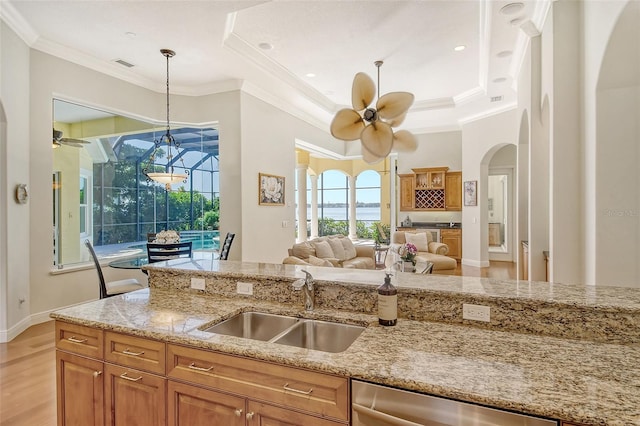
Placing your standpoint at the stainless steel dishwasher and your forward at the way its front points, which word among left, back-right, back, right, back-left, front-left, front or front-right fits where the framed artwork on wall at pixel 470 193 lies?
back-right

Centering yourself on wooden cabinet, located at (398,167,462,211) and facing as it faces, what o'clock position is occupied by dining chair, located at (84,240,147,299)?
The dining chair is roughly at 1 o'clock from the wooden cabinet.

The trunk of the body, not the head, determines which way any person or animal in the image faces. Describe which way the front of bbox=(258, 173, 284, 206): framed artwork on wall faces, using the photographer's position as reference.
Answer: facing the viewer and to the right of the viewer

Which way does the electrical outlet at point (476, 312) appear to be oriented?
toward the camera

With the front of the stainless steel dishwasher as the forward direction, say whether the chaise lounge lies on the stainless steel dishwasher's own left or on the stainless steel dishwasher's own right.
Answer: on the stainless steel dishwasher's own right

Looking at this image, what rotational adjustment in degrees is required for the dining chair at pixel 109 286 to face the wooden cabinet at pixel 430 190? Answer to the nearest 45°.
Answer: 0° — it already faces it

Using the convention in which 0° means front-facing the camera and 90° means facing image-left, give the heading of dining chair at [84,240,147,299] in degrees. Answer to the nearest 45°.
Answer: approximately 270°

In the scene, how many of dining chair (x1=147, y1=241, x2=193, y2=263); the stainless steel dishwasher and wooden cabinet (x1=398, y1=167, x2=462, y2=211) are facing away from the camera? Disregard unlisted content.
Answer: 1

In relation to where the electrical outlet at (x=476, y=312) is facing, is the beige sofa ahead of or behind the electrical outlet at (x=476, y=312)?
behind

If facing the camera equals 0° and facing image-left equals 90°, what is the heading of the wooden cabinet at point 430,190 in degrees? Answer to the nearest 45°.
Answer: approximately 0°

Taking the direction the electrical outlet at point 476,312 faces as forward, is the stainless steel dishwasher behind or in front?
in front
